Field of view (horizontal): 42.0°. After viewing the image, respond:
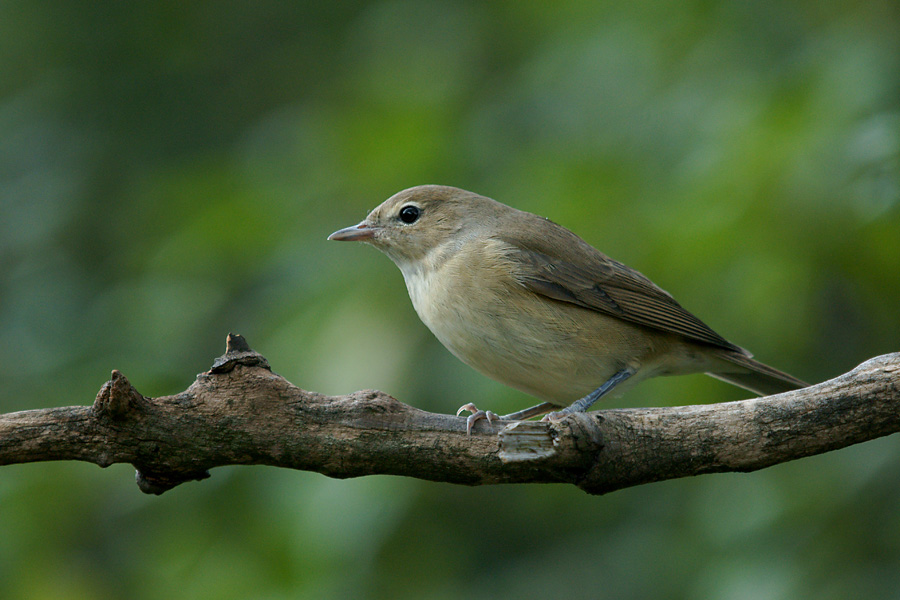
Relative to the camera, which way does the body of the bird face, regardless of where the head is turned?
to the viewer's left
